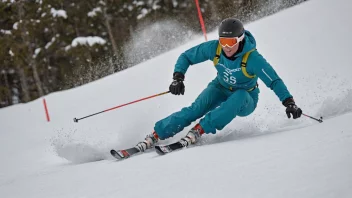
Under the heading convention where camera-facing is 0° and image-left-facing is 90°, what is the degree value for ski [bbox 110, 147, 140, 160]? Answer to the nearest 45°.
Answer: approximately 45°

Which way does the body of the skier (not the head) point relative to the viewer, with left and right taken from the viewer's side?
facing the viewer and to the left of the viewer

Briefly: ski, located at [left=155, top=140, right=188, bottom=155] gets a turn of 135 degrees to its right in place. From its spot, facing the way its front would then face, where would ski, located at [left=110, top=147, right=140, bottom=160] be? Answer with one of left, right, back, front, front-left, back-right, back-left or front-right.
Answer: left

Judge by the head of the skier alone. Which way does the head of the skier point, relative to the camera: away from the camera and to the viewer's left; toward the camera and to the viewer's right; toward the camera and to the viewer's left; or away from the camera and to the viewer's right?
toward the camera and to the viewer's left
